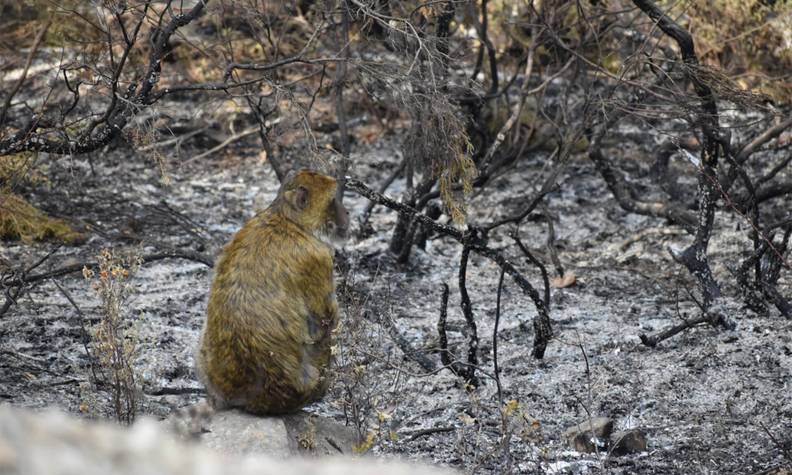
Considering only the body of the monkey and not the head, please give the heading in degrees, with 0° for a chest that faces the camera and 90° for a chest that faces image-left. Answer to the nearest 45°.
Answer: approximately 225°

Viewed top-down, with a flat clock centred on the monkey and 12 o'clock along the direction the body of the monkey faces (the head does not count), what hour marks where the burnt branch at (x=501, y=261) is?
The burnt branch is roughly at 12 o'clock from the monkey.

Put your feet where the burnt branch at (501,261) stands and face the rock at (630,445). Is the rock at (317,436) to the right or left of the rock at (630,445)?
right

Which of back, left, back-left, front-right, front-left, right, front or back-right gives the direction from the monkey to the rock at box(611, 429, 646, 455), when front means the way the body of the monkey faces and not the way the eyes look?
front-right

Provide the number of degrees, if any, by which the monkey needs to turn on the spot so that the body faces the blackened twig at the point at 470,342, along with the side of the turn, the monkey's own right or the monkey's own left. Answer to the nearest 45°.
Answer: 0° — it already faces it

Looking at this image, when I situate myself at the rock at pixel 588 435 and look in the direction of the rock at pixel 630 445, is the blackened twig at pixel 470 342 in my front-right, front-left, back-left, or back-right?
back-left

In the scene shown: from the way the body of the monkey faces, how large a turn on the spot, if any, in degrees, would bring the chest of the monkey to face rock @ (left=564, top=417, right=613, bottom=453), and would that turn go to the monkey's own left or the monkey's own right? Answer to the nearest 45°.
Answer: approximately 45° to the monkey's own right
